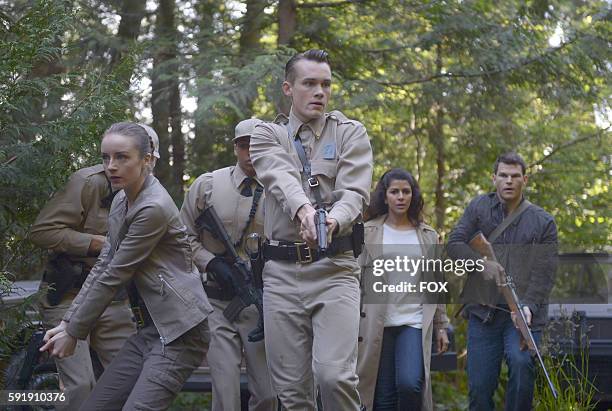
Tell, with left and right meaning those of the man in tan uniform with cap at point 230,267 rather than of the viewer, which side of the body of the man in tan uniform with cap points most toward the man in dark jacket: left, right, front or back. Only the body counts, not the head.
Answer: left

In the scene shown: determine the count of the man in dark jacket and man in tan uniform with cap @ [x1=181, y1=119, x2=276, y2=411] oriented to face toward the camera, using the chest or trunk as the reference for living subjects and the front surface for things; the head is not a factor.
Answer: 2

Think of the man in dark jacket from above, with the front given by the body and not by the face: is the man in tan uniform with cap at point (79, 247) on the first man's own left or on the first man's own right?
on the first man's own right

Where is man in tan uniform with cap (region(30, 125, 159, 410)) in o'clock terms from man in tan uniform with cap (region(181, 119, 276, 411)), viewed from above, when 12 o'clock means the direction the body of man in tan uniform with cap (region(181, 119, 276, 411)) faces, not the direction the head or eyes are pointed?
man in tan uniform with cap (region(30, 125, 159, 410)) is roughly at 3 o'clock from man in tan uniform with cap (region(181, 119, 276, 411)).

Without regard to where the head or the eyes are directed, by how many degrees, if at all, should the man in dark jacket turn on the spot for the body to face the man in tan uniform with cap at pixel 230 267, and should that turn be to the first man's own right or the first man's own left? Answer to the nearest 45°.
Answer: approximately 45° to the first man's own right

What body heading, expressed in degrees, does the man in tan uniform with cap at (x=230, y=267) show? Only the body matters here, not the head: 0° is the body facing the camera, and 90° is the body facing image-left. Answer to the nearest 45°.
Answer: approximately 0°
